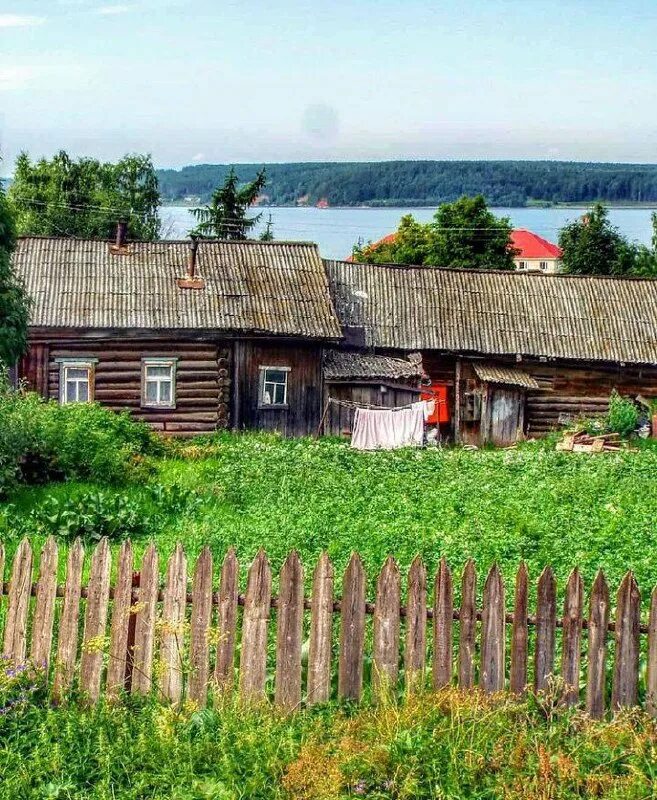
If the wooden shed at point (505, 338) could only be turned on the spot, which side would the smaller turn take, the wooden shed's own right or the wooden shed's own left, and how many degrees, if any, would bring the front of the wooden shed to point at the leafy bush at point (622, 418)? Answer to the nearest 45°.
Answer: approximately 45° to the wooden shed's own left

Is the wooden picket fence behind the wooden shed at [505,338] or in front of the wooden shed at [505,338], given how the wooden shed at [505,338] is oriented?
in front

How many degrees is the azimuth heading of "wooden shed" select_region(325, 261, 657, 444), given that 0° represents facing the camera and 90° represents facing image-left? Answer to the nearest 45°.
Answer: approximately 0°

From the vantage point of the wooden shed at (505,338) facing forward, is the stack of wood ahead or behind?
ahead

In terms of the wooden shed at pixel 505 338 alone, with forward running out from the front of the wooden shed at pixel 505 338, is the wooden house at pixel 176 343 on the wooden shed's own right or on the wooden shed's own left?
on the wooden shed's own right
